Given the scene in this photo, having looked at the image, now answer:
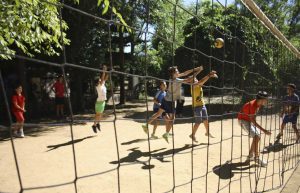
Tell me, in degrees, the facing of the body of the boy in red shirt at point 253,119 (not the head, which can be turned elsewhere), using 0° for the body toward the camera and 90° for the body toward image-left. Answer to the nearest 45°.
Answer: approximately 270°

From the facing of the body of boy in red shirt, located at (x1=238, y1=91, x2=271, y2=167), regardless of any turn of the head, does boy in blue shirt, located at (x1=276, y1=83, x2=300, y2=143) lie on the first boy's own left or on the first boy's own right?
on the first boy's own left
